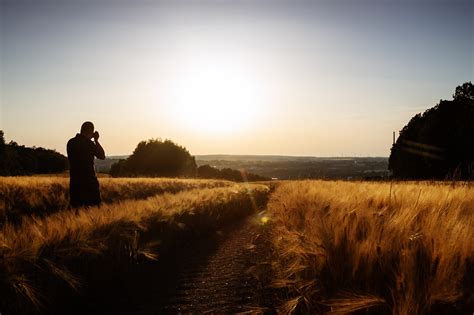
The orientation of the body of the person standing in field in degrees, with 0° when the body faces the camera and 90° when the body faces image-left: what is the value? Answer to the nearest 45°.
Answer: approximately 225°

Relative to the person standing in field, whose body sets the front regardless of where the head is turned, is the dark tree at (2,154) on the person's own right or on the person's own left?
on the person's own left

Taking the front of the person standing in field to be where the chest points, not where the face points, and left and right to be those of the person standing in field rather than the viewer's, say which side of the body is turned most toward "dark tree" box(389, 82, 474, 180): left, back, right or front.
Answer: front
